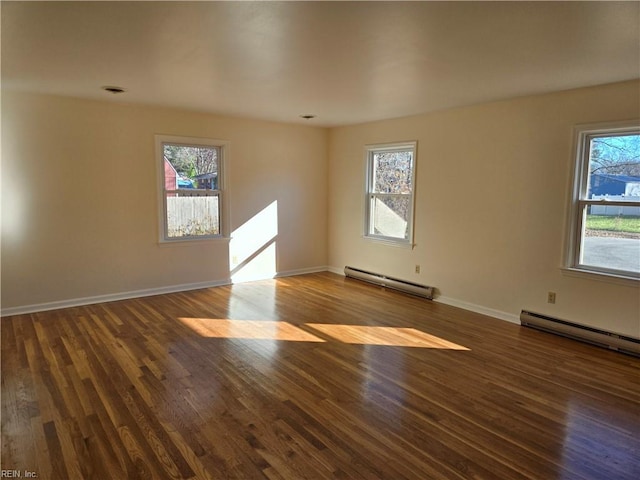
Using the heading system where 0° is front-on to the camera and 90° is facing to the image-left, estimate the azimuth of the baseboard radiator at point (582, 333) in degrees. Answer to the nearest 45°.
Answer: approximately 45°

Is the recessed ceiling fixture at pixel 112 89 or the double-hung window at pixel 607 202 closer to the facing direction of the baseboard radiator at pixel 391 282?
the recessed ceiling fixture

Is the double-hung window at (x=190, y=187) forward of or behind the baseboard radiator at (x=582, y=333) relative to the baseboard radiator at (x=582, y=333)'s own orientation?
forward

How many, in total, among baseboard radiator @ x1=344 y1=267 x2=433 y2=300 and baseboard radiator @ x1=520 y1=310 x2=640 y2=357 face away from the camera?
0

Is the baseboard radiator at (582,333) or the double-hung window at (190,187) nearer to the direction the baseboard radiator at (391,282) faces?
the double-hung window

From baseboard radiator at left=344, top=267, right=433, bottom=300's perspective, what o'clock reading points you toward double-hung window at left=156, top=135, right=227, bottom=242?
The double-hung window is roughly at 1 o'clock from the baseboard radiator.

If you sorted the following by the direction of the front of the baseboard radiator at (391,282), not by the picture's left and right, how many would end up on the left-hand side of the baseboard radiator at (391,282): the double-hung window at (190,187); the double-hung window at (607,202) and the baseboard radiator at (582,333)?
2

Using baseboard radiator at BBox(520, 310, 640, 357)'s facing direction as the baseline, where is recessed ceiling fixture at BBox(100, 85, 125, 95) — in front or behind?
in front

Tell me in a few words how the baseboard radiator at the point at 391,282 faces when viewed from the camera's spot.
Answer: facing the viewer and to the left of the viewer

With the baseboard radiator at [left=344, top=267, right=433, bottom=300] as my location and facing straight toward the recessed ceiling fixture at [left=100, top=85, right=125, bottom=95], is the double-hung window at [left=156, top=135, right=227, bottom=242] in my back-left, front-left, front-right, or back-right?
front-right
